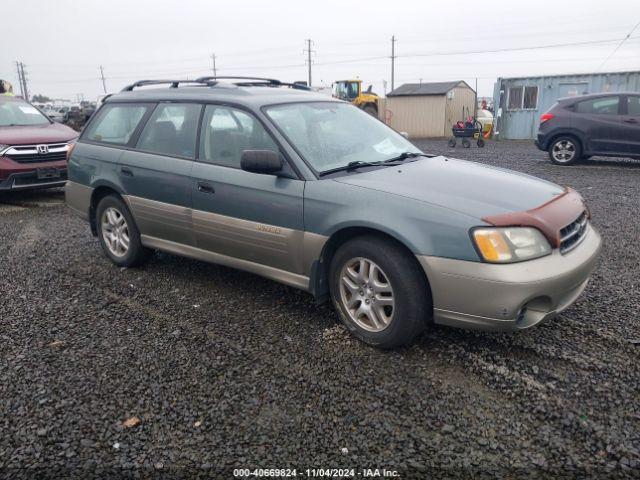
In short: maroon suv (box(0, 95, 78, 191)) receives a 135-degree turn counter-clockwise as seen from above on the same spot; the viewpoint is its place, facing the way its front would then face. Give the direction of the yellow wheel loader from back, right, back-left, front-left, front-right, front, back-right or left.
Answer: front-right

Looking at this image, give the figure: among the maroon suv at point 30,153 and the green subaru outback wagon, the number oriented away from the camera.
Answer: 0

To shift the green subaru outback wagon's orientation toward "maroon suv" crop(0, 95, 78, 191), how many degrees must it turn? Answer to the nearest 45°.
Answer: approximately 180°

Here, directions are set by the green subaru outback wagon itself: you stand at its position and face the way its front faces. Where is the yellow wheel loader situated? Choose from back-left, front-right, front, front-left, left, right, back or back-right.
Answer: back-left

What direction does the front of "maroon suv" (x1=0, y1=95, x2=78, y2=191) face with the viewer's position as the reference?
facing the viewer and to the right of the viewer

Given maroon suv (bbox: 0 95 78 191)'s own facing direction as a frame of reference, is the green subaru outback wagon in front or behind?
in front

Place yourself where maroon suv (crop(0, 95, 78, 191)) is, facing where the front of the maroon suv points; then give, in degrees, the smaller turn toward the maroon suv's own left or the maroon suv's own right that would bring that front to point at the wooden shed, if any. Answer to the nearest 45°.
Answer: approximately 90° to the maroon suv's own left

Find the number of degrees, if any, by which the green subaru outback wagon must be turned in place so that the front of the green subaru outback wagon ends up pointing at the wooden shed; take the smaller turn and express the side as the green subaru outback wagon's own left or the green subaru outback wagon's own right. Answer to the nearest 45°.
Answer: approximately 135° to the green subaru outback wagon's own left

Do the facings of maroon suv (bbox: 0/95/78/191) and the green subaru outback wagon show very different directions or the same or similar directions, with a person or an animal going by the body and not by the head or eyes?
same or similar directions

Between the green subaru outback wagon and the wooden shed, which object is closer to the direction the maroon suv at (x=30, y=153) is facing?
the green subaru outback wagon
